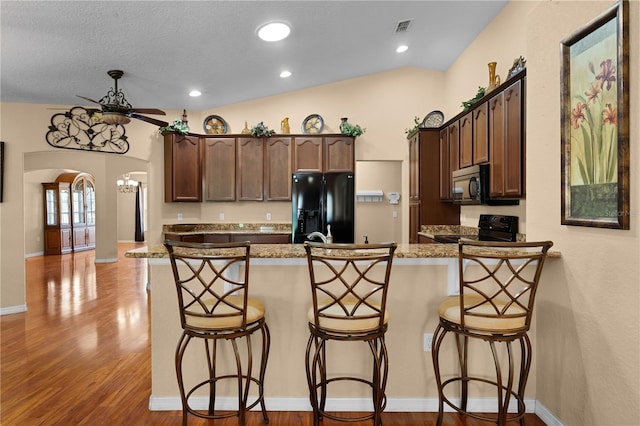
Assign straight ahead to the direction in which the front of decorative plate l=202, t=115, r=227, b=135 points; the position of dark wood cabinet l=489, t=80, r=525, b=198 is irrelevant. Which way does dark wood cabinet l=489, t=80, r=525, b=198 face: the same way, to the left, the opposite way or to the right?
to the right

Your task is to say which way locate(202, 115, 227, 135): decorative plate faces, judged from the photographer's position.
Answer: facing the viewer

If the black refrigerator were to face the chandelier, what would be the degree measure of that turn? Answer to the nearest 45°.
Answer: approximately 135° to its right

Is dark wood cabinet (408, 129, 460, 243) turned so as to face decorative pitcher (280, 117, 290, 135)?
yes

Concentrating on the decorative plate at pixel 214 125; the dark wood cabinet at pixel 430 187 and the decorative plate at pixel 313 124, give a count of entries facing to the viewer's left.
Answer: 1

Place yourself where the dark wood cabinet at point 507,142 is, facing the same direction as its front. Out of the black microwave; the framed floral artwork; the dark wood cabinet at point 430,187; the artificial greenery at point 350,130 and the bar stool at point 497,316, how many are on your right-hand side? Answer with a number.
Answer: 3

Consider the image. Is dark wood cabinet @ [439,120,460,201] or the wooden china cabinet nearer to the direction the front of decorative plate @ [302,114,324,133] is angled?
the dark wood cabinet

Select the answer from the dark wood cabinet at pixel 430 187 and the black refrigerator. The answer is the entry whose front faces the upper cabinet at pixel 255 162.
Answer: the dark wood cabinet

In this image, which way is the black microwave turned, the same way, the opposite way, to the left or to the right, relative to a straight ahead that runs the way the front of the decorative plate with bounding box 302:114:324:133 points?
to the right

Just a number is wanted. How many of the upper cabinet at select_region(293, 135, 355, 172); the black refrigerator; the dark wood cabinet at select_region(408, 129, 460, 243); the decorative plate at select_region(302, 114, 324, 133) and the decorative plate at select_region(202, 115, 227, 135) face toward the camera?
4

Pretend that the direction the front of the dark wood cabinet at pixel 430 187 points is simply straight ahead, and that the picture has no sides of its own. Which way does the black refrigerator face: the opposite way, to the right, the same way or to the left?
to the left

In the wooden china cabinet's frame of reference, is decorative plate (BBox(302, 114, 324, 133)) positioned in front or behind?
in front

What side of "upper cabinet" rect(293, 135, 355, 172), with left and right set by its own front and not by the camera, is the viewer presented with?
front

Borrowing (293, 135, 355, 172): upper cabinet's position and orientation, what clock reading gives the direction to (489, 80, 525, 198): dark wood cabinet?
The dark wood cabinet is roughly at 11 o'clock from the upper cabinet.
